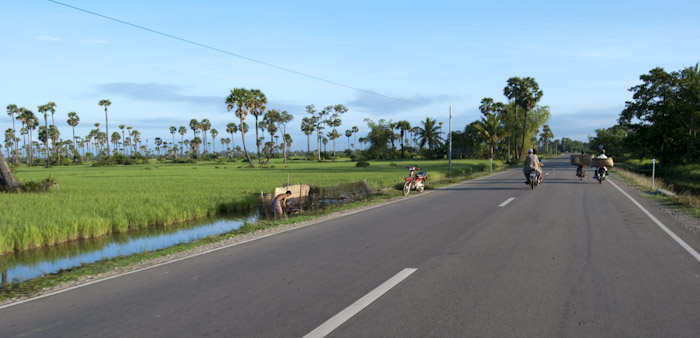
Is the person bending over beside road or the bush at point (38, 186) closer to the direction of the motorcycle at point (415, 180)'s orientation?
the person bending over beside road

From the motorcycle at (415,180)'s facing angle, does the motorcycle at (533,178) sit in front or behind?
behind

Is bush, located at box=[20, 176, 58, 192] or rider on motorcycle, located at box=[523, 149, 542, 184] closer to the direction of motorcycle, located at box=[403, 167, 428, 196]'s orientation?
the bush

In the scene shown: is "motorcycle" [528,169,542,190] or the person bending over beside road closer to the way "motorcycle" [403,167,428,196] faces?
the person bending over beside road

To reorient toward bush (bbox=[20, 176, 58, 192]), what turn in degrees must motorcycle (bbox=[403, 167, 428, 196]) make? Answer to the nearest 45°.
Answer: approximately 45° to its right

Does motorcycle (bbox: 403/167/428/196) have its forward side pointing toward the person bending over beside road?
yes

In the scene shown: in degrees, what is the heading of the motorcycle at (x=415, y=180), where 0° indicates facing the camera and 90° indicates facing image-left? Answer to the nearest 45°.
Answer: approximately 45°

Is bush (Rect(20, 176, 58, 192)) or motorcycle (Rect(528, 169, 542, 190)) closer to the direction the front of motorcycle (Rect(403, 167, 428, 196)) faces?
the bush

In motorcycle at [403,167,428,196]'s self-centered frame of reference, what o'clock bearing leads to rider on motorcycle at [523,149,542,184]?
The rider on motorcycle is roughly at 7 o'clock from the motorcycle.
